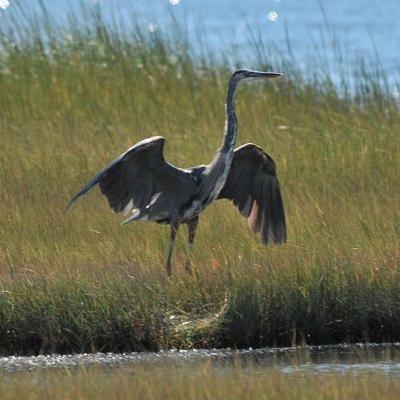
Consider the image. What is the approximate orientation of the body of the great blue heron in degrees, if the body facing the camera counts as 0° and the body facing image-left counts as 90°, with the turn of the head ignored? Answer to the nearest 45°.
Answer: approximately 315°
